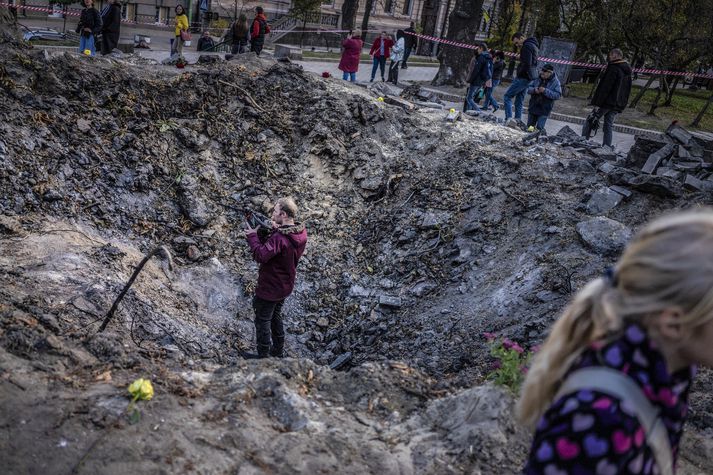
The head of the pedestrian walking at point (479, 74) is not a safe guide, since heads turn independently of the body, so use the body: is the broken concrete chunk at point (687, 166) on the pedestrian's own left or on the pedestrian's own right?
on the pedestrian's own left

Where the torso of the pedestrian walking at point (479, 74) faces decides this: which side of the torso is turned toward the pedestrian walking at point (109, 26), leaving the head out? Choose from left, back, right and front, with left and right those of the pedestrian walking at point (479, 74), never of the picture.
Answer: front

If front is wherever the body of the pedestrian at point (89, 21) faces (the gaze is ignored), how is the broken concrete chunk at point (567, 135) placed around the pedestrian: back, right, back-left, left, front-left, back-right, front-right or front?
front-left

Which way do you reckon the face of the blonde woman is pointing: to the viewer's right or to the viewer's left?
to the viewer's right

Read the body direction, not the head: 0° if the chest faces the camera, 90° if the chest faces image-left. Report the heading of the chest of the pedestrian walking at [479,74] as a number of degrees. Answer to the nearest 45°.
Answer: approximately 90°

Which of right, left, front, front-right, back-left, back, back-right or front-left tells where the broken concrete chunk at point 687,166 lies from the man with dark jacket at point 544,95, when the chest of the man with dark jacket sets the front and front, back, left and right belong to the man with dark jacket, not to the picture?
left

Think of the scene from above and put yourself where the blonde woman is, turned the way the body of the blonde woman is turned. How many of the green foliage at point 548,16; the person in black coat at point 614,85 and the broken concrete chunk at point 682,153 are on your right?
0

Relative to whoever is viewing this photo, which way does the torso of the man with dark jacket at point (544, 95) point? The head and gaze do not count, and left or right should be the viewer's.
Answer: facing the viewer and to the left of the viewer

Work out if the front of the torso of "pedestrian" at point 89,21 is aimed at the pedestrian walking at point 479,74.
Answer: no

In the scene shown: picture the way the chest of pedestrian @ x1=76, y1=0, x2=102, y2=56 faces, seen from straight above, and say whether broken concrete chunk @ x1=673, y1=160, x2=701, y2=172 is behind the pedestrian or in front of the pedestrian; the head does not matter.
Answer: in front

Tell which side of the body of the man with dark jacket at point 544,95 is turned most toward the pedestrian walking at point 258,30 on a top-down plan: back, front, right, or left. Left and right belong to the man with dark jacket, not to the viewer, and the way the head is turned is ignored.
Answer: right

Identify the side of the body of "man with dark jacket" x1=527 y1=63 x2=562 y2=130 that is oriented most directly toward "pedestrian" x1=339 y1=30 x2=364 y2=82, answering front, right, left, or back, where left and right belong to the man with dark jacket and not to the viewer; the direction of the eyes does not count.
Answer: right

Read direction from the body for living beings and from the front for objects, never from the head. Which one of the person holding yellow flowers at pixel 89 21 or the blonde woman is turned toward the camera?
the person holding yellow flowers

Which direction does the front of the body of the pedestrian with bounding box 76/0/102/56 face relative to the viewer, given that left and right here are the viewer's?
facing the viewer

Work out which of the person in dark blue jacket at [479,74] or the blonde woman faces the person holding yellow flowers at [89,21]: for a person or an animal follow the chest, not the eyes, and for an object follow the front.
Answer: the person in dark blue jacket at [479,74]

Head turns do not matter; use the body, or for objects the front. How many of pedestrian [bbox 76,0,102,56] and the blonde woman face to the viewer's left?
0

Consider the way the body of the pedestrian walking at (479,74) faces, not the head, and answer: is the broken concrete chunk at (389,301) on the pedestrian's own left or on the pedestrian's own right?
on the pedestrian's own left
